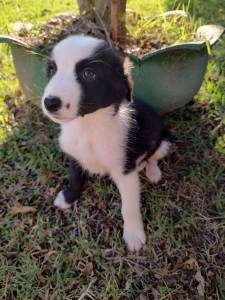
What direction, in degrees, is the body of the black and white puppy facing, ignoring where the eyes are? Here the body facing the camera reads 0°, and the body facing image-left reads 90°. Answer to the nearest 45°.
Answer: approximately 45°

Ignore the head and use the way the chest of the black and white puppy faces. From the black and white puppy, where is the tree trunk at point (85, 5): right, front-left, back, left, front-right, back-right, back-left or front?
back-right

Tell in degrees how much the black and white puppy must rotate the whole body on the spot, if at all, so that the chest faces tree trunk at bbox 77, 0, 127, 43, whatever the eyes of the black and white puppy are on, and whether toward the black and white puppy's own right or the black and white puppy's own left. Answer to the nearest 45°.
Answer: approximately 135° to the black and white puppy's own right
